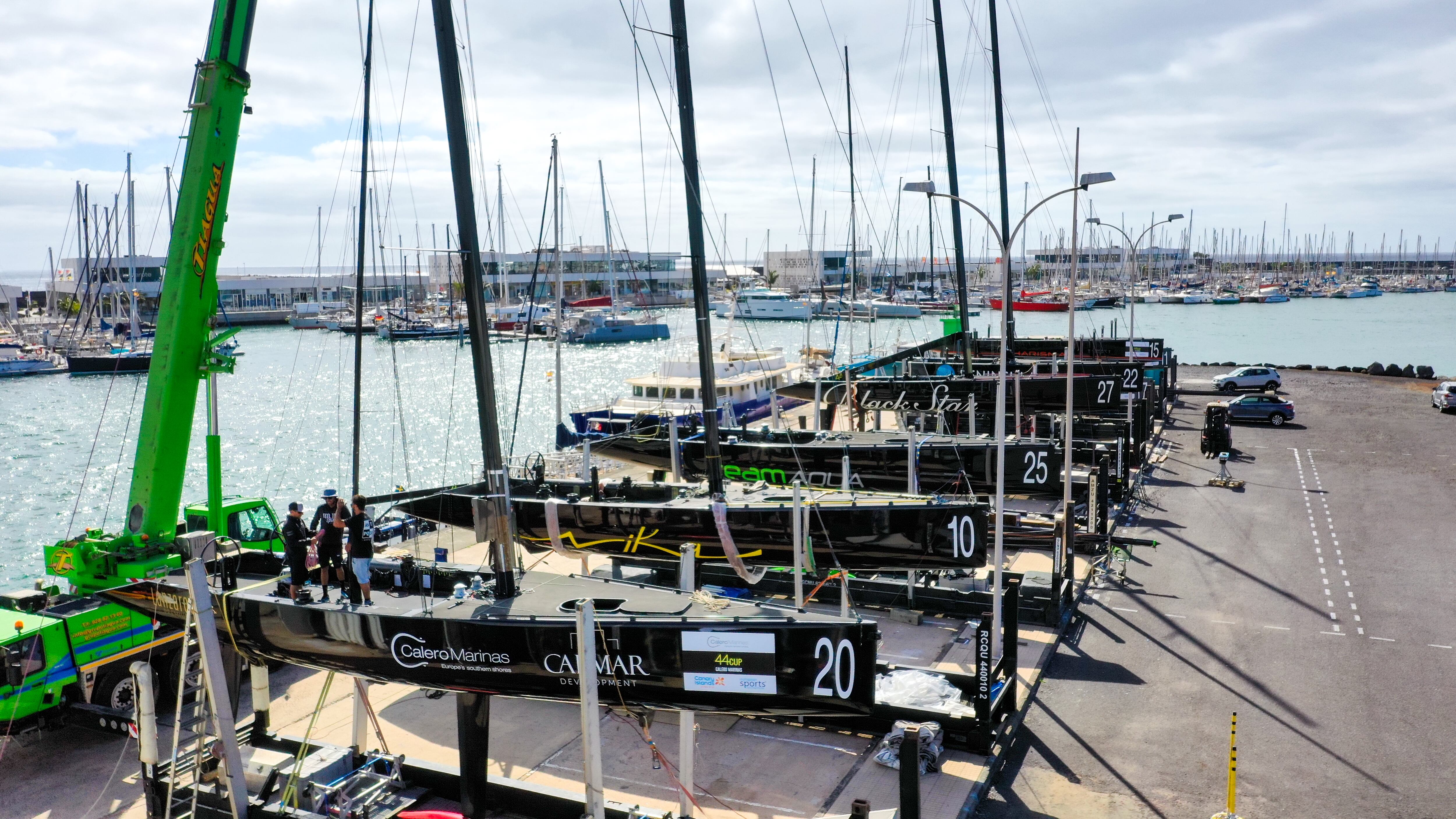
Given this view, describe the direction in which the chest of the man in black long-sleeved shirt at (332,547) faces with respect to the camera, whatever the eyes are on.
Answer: toward the camera

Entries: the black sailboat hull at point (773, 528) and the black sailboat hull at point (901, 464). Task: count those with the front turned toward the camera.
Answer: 0

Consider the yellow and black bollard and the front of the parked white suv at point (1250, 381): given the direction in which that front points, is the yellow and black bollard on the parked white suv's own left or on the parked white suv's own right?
on the parked white suv's own left

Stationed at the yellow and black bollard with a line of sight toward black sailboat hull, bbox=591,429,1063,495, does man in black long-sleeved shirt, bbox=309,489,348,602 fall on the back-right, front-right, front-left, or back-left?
front-left

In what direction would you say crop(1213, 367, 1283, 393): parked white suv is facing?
to the viewer's left

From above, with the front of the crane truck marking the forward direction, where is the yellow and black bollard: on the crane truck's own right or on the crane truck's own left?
on the crane truck's own left
